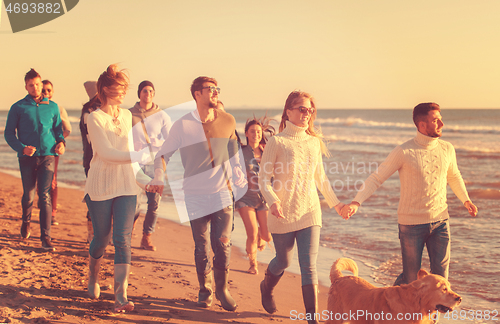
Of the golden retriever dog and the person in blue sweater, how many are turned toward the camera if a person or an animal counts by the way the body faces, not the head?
1

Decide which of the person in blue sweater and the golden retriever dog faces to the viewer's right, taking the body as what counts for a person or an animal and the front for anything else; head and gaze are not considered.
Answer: the golden retriever dog

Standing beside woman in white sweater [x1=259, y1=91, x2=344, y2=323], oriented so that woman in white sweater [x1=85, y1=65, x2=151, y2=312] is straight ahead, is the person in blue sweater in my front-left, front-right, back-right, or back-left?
front-right

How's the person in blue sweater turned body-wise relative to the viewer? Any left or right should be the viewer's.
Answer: facing the viewer

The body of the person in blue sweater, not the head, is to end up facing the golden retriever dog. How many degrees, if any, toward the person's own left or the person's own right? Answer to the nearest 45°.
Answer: approximately 45° to the person's own left

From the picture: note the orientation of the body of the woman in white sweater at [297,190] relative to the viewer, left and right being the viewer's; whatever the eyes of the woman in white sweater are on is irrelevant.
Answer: facing the viewer and to the right of the viewer

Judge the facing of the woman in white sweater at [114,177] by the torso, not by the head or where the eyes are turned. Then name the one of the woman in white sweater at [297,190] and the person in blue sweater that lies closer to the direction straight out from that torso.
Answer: the woman in white sweater

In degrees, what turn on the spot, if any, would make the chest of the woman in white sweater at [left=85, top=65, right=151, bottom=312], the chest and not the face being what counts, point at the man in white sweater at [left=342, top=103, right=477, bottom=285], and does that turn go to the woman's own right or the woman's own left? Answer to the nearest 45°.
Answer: approximately 45° to the woman's own left

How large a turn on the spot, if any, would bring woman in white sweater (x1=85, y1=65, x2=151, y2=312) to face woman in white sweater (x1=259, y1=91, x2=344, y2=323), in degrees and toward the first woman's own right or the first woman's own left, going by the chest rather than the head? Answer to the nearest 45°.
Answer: approximately 45° to the first woman's own left

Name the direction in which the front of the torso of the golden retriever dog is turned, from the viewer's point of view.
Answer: to the viewer's right

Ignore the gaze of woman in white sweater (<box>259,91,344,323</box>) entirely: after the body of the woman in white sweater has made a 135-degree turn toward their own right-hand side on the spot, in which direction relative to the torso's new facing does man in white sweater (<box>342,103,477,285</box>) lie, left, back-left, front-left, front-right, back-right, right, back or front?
back

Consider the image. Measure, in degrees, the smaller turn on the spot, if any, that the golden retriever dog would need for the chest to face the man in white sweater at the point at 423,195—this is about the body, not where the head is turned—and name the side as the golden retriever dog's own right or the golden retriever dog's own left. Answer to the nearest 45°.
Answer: approximately 90° to the golden retriever dog's own left
